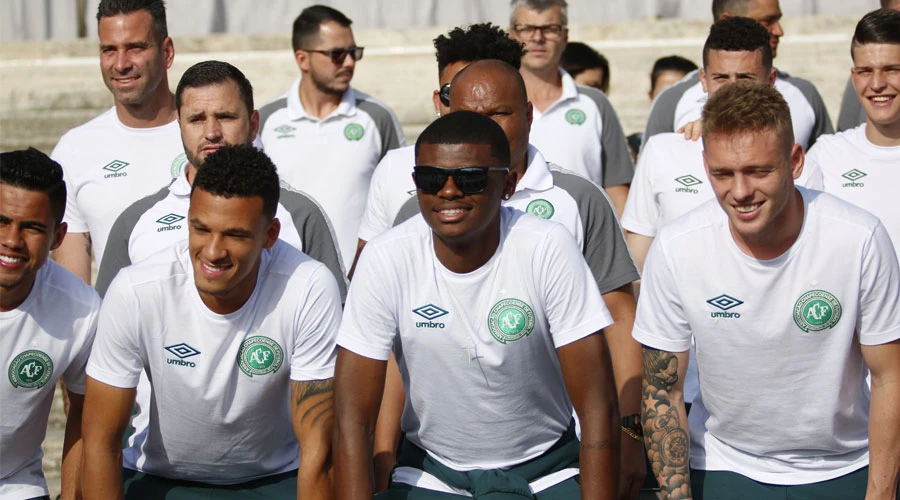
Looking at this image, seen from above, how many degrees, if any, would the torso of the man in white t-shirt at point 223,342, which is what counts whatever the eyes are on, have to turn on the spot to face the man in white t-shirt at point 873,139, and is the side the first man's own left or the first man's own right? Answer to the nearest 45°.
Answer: approximately 90° to the first man's own left

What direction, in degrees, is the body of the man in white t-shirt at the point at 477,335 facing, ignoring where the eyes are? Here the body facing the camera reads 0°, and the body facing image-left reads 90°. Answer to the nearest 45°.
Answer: approximately 0°

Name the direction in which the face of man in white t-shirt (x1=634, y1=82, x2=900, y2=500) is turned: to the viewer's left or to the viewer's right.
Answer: to the viewer's left

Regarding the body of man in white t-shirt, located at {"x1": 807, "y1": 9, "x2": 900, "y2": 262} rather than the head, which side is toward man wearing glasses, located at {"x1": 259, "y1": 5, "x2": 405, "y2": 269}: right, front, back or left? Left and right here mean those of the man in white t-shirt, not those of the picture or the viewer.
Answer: right

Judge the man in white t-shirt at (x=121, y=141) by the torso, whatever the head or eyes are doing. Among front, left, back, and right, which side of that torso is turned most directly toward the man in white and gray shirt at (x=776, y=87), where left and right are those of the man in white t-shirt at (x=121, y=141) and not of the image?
left

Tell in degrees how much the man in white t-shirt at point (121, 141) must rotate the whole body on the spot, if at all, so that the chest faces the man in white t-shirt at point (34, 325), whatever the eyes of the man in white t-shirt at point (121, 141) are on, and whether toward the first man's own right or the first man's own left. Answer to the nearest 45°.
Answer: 0° — they already face them

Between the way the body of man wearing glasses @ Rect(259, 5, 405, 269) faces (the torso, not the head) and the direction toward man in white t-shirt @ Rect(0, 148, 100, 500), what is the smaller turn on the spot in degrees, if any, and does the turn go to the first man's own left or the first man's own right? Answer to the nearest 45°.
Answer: approximately 45° to the first man's own right

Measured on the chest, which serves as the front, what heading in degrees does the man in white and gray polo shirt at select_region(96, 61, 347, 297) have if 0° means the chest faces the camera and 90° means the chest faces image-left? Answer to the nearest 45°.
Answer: approximately 0°

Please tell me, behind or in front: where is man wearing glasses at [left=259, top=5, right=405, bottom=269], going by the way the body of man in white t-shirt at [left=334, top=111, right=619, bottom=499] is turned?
behind

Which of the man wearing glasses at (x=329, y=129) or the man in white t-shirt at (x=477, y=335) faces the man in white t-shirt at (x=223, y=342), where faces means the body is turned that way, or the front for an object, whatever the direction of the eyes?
the man wearing glasses
